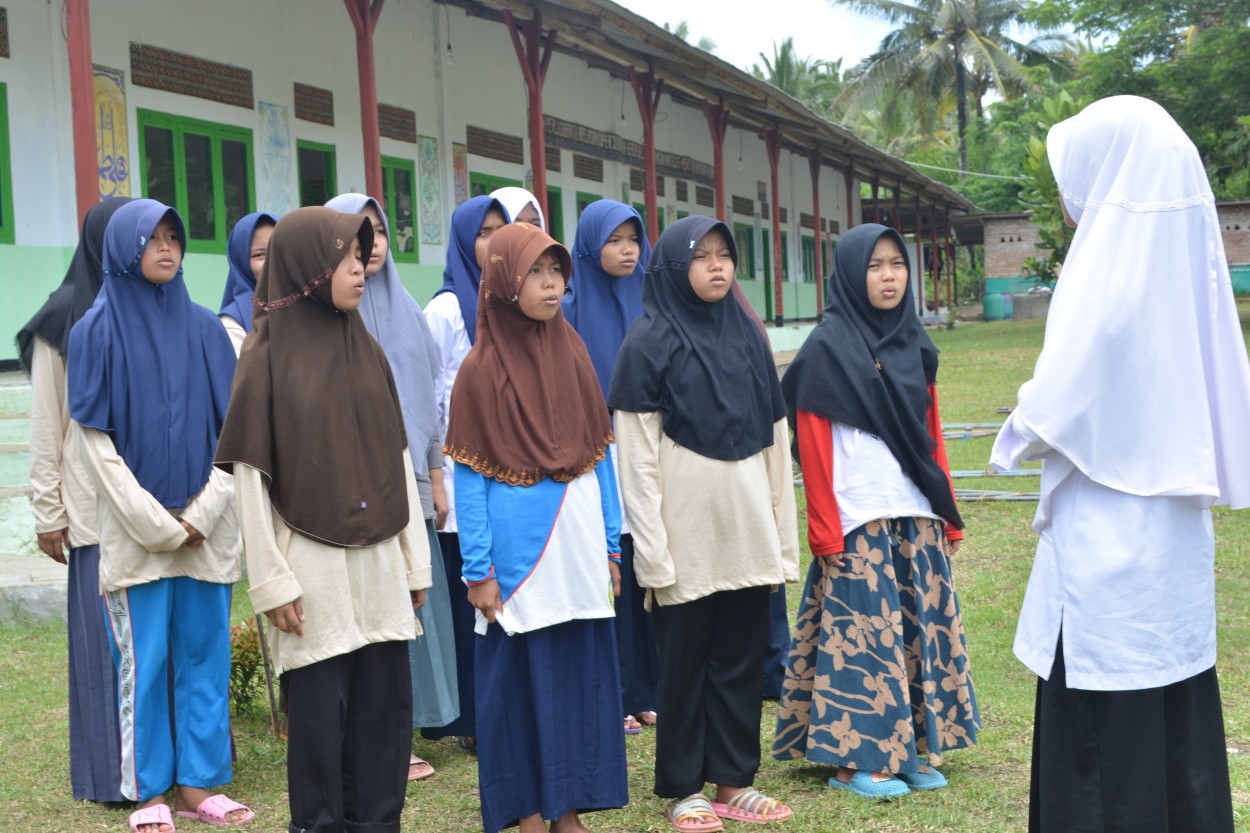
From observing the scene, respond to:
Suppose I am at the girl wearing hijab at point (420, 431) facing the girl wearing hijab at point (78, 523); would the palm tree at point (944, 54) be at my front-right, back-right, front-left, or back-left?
back-right

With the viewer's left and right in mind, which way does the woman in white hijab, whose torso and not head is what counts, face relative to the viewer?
facing away from the viewer and to the left of the viewer

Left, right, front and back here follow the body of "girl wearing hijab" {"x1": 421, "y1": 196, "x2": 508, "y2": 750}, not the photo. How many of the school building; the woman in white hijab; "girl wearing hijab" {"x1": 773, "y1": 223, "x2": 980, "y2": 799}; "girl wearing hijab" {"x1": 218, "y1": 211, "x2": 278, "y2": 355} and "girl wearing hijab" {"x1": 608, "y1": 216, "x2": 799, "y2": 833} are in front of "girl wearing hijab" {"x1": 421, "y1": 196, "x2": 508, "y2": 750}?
3

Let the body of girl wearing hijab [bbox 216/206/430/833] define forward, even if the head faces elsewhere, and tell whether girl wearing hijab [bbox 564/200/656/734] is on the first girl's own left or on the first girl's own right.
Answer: on the first girl's own left

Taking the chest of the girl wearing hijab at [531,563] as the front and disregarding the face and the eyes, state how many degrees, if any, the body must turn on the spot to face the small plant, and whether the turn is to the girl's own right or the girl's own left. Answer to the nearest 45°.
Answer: approximately 180°

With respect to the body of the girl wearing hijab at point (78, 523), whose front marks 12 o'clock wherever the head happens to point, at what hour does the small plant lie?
The small plant is roughly at 9 o'clock from the girl wearing hijab.

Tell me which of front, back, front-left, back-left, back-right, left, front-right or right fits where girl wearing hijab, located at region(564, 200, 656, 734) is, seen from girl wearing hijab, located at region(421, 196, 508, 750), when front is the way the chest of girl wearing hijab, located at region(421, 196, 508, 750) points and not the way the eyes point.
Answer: front-left
